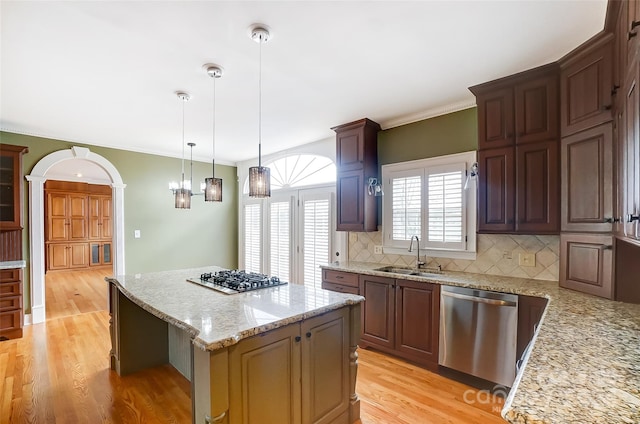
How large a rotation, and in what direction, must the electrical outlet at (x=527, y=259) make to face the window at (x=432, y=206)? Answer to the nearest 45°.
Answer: approximately 90° to its right

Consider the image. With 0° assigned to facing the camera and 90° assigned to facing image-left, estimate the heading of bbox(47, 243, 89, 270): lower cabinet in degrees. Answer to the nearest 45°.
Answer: approximately 0°

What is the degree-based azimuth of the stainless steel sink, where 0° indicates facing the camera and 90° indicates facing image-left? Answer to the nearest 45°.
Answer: approximately 45°

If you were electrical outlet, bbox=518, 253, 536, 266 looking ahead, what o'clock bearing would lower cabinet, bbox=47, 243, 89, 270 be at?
The lower cabinet is roughly at 3 o'clock from the electrical outlet.

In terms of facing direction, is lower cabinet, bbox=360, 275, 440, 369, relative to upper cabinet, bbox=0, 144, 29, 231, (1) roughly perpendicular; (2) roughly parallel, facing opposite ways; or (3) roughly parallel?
roughly perpendicular

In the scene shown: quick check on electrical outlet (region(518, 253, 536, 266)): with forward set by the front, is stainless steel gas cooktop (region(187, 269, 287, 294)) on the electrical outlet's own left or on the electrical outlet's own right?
on the electrical outlet's own right

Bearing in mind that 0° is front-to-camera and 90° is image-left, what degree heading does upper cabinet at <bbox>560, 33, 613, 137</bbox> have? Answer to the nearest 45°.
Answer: approximately 45°

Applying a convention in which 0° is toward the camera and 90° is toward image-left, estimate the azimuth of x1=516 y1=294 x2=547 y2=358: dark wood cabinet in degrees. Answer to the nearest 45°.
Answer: approximately 0°

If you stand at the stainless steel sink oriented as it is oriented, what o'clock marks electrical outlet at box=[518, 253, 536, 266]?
The electrical outlet is roughly at 8 o'clock from the stainless steel sink.

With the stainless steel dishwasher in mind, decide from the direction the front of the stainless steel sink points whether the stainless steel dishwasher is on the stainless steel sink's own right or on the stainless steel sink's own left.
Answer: on the stainless steel sink's own left

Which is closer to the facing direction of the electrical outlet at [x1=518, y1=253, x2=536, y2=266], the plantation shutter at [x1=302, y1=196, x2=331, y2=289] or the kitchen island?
the kitchen island
